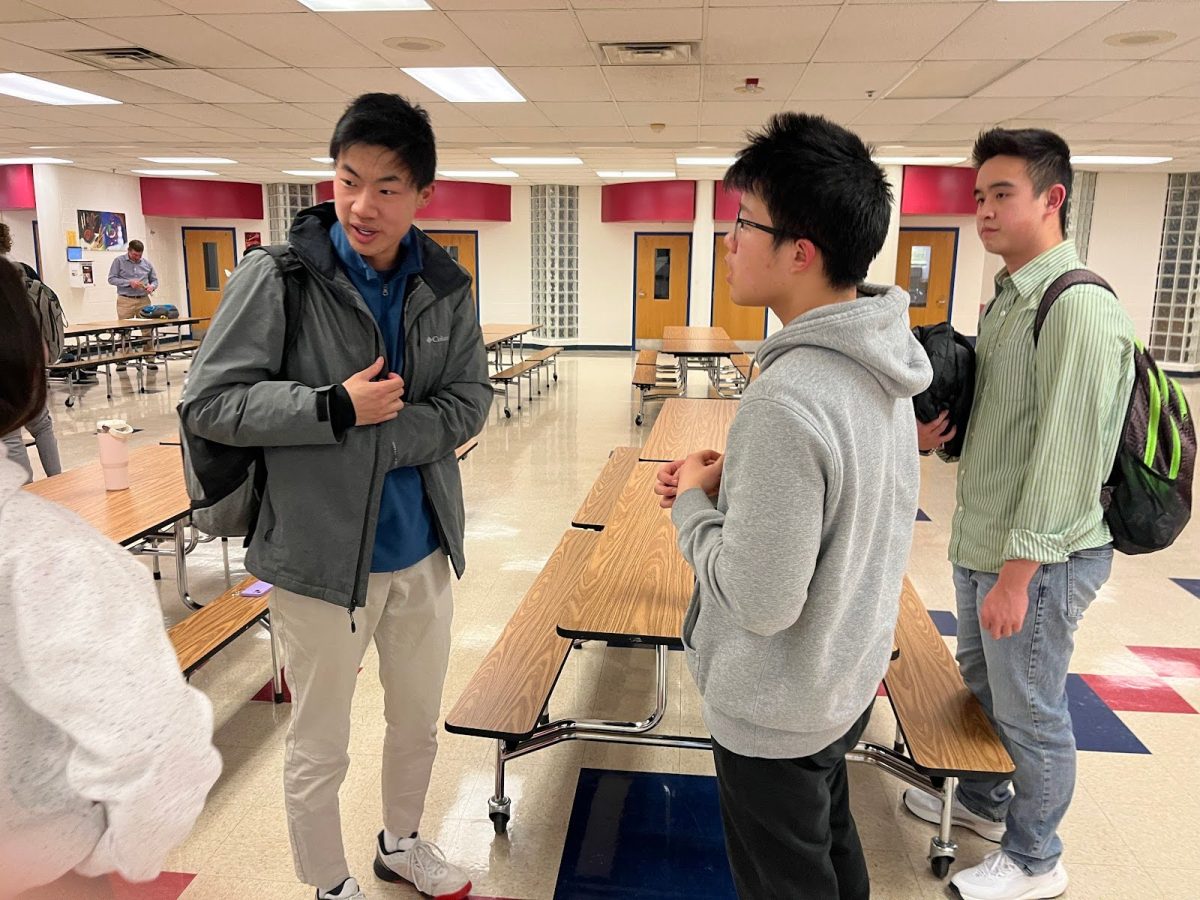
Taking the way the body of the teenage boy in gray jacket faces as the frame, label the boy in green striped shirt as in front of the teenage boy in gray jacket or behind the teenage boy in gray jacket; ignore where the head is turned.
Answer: in front

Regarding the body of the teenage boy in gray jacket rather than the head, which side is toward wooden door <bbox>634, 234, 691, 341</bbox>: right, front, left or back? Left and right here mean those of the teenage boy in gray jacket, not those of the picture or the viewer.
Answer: left

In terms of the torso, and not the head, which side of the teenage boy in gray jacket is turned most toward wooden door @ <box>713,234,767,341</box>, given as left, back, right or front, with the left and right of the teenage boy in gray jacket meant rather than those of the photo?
left

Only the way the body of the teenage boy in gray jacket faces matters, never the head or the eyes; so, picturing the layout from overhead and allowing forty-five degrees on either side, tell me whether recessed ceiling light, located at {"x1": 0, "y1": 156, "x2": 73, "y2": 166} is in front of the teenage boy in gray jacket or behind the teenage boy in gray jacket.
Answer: behind

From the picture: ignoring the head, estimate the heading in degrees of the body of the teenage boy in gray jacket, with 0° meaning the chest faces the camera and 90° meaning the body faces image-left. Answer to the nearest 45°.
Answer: approximately 315°

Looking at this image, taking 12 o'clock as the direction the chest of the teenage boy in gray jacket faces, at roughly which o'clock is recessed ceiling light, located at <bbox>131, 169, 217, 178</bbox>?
The recessed ceiling light is roughly at 7 o'clock from the teenage boy in gray jacket.

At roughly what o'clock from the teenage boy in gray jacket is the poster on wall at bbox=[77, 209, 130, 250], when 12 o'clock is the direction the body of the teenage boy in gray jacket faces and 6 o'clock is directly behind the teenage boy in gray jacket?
The poster on wall is roughly at 7 o'clock from the teenage boy in gray jacket.

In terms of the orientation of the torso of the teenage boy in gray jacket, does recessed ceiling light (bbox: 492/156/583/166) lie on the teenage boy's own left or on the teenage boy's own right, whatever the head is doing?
on the teenage boy's own left

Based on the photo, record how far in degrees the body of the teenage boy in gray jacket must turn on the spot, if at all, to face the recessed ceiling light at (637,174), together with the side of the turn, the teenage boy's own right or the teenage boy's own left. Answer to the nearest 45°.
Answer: approximately 135° to the teenage boy's own left

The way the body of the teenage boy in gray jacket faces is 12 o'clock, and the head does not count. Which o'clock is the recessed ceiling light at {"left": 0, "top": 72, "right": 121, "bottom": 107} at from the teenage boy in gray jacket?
The recessed ceiling light is roughly at 7 o'clock from the teenage boy in gray jacket.

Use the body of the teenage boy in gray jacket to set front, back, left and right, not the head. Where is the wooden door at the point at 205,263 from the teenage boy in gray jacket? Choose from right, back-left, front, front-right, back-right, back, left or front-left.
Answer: back-left

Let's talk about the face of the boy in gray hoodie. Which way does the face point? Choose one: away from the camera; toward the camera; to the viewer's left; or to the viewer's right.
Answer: to the viewer's left

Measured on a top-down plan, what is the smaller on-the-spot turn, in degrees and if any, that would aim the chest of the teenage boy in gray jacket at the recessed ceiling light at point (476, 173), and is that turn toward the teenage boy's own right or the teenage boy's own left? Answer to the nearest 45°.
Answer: approximately 135° to the teenage boy's own left
